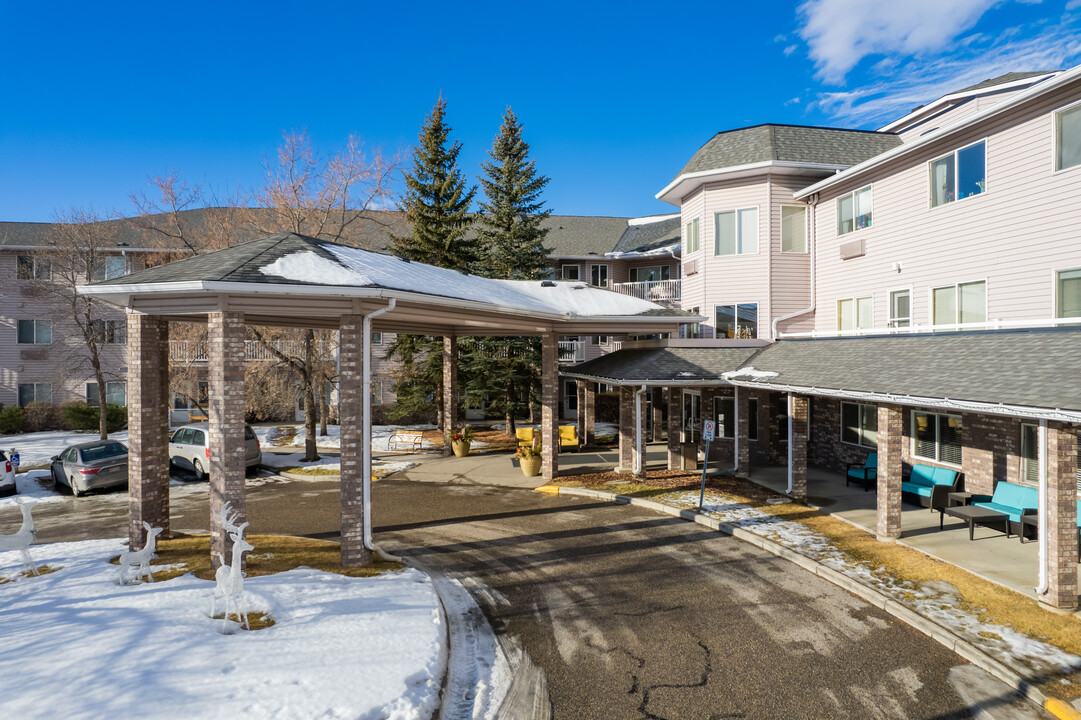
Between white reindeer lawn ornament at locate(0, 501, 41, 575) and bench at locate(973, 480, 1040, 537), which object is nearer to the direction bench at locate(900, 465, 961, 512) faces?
the white reindeer lawn ornament

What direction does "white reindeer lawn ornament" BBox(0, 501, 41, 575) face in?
to the viewer's right

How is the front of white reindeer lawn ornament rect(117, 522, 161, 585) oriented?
to the viewer's right

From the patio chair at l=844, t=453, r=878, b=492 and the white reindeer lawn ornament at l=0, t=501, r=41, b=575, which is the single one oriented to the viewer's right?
the white reindeer lawn ornament

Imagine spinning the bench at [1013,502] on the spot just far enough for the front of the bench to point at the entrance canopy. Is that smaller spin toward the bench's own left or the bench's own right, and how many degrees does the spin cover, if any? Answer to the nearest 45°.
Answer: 0° — it already faces it

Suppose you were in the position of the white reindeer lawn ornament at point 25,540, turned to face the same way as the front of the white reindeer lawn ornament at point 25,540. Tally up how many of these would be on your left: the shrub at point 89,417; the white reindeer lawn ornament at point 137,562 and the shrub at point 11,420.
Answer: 2

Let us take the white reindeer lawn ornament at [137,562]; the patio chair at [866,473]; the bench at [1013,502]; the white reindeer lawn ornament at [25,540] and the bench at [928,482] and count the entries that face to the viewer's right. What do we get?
2
